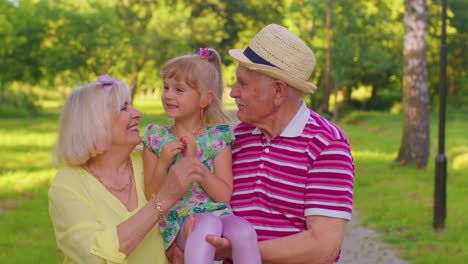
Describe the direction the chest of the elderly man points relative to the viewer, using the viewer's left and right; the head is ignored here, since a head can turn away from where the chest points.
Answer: facing the viewer and to the left of the viewer

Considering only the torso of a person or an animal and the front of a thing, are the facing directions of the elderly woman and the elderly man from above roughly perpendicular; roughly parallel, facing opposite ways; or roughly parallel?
roughly perpendicular

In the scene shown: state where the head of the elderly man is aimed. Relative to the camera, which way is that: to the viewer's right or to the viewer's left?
to the viewer's left

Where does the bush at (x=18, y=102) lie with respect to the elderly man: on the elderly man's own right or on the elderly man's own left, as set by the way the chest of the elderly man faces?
on the elderly man's own right

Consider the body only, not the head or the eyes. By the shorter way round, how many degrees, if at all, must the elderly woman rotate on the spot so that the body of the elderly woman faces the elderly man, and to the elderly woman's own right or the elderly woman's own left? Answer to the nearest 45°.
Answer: approximately 45° to the elderly woman's own left

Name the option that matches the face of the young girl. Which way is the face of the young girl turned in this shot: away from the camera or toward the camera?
toward the camera

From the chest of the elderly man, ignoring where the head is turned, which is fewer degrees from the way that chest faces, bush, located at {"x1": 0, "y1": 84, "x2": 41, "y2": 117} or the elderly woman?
the elderly woman

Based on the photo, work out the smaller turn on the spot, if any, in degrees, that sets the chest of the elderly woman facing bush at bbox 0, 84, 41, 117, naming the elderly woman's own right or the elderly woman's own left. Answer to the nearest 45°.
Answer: approximately 135° to the elderly woman's own left

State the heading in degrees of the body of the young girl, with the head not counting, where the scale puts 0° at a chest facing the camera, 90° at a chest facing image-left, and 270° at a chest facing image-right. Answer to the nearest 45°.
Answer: approximately 0°

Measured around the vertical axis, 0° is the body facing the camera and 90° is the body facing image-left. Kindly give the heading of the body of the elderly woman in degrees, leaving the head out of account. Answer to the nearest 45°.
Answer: approximately 315°

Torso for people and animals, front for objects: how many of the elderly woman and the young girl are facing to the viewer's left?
0

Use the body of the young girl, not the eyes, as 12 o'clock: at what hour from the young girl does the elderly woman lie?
The elderly woman is roughly at 2 o'clock from the young girl.
